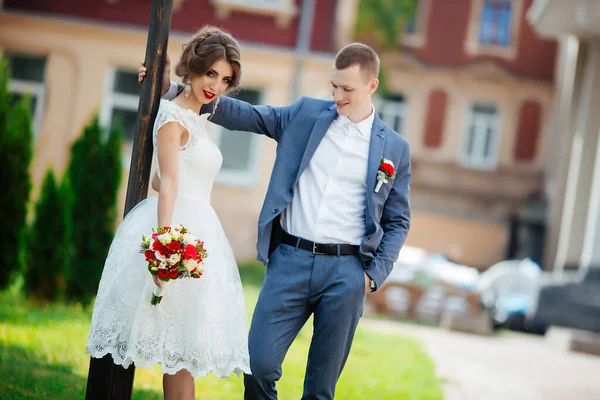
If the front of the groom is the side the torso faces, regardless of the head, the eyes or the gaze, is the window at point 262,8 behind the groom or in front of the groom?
behind

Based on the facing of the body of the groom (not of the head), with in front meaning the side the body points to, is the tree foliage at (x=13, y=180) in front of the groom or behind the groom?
behind

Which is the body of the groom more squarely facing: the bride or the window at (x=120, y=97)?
the bride

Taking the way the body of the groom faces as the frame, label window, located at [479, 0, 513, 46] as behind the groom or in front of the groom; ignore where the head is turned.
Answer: behind

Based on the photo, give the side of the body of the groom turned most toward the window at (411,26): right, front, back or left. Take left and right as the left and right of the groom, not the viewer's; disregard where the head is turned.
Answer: back

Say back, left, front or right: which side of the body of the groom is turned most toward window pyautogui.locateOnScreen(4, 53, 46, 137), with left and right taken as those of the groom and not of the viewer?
back

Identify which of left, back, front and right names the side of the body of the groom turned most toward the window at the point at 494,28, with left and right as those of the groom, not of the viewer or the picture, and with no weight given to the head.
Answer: back

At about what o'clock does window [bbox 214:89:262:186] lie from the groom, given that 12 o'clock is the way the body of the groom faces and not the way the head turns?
The window is roughly at 6 o'clock from the groom.

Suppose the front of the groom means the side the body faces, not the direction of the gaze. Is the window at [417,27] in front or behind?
behind

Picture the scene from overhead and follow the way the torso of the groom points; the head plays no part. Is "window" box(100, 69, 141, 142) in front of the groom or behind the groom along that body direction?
behind

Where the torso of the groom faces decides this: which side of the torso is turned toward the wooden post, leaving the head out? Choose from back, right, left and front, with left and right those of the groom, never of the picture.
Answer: right

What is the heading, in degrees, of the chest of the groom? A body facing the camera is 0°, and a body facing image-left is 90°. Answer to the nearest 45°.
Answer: approximately 0°
